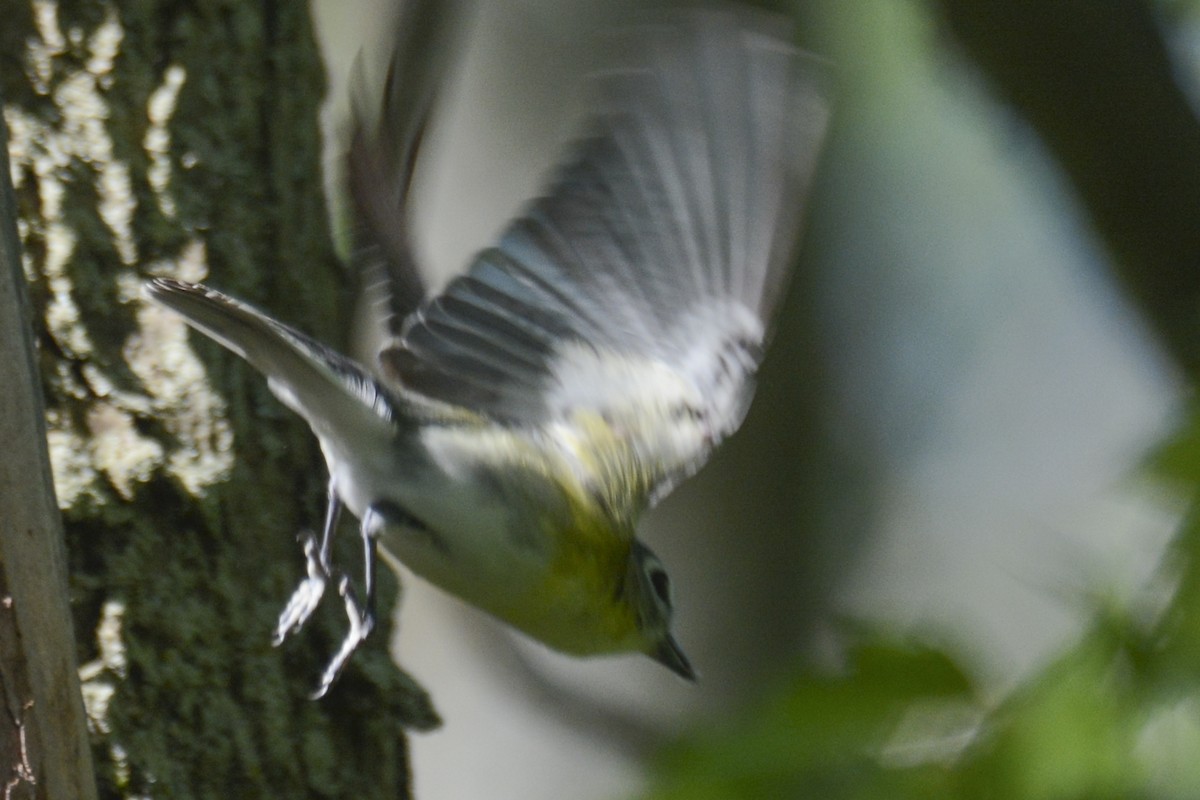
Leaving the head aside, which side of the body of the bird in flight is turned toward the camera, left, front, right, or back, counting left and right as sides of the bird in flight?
right

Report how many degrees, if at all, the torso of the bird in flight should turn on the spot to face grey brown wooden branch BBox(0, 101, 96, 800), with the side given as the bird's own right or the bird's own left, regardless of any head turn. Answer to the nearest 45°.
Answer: approximately 135° to the bird's own right
